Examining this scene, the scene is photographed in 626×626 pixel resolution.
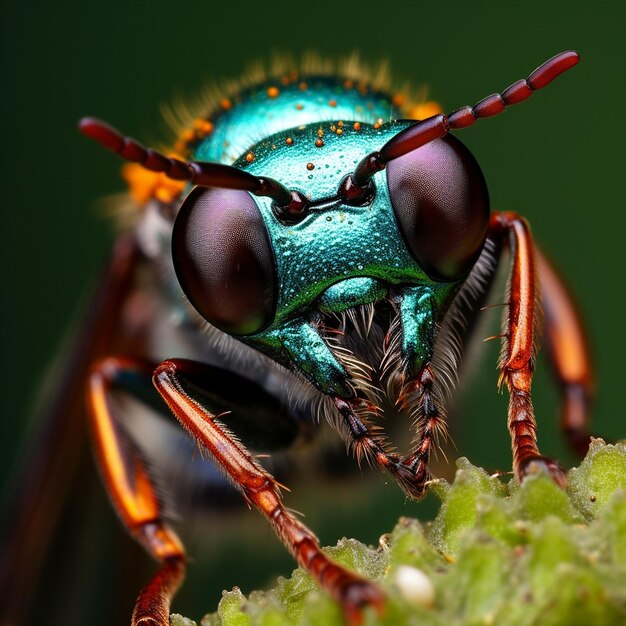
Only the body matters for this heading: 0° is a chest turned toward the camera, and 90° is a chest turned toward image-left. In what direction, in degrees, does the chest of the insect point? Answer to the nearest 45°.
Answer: approximately 0°
